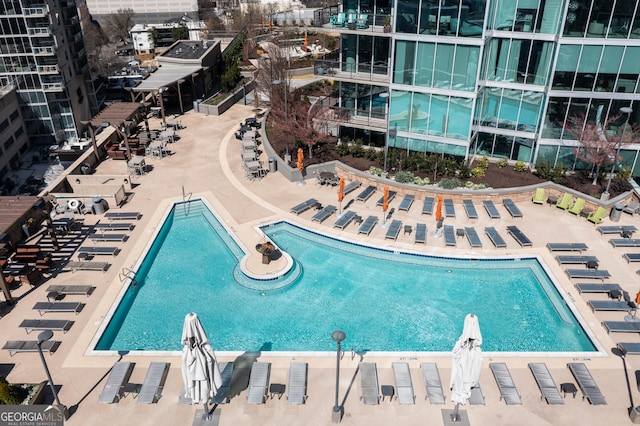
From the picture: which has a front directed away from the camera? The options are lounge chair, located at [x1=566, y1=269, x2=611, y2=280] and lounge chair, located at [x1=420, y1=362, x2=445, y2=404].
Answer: lounge chair, located at [x1=420, y1=362, x2=445, y2=404]

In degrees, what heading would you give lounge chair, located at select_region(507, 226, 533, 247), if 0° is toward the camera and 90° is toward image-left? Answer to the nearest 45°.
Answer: approximately 315°

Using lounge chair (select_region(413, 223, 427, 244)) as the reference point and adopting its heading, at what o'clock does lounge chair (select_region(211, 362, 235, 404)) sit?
lounge chair (select_region(211, 362, 235, 404)) is roughly at 1 o'clock from lounge chair (select_region(413, 223, 427, 244)).

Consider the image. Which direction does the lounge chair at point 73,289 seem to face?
to the viewer's right

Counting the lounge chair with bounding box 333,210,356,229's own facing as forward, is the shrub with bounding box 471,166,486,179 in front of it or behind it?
behind

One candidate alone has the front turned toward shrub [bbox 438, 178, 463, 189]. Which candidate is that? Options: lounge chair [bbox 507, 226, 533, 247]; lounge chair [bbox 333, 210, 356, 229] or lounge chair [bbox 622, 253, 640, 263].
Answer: lounge chair [bbox 622, 253, 640, 263]

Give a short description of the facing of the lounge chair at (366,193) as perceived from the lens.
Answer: facing the viewer and to the left of the viewer

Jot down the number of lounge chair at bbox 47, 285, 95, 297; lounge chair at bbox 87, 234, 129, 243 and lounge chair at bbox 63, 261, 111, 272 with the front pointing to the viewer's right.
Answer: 3

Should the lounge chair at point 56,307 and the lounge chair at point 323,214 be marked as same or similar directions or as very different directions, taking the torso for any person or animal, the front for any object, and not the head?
very different directions

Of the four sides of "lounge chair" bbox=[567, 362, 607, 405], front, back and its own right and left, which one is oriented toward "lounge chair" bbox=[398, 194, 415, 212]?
front

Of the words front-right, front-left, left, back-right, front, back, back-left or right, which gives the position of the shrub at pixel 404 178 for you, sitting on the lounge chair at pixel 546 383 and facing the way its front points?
front

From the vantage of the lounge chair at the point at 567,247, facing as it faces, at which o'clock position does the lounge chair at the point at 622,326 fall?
the lounge chair at the point at 622,326 is roughly at 8 o'clock from the lounge chair at the point at 567,247.

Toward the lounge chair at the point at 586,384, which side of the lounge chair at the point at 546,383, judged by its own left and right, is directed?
right

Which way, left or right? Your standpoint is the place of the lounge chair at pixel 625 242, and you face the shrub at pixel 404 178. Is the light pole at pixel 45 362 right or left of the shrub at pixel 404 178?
left

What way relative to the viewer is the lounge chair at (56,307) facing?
to the viewer's right

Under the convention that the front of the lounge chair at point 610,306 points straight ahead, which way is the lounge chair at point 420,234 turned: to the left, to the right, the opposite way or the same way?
to the left

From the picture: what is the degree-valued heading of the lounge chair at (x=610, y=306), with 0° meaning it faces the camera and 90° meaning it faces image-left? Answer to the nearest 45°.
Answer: approximately 90°

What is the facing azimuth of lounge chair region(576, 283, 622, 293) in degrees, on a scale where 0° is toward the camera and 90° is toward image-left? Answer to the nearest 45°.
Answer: approximately 90°
